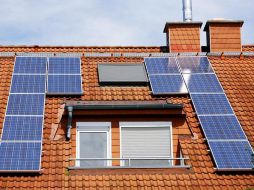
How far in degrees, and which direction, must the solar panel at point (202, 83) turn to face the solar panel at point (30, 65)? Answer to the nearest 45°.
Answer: approximately 90° to its right

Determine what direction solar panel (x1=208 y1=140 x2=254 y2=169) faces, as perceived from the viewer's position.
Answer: facing the viewer

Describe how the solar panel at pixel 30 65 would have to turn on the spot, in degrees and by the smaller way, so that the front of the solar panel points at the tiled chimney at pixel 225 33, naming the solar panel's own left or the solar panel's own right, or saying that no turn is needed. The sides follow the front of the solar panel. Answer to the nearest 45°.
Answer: approximately 90° to the solar panel's own left

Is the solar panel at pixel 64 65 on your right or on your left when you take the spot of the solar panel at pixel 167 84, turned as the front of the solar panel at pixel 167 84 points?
on your right

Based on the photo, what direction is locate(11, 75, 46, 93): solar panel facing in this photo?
toward the camera

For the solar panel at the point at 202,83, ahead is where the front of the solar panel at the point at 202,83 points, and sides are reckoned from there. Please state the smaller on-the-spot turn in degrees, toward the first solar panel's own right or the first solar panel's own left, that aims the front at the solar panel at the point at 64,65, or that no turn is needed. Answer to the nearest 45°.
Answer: approximately 90° to the first solar panel's own right

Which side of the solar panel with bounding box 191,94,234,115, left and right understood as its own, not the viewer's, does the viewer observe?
front

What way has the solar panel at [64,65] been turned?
toward the camera

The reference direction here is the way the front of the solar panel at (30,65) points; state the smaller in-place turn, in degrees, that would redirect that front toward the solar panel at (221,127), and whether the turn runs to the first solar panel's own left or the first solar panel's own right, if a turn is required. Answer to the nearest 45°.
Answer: approximately 90° to the first solar panel's own left

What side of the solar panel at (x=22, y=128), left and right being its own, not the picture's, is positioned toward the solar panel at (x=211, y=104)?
left

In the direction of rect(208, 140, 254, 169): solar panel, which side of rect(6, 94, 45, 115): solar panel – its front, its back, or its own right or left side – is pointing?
left
